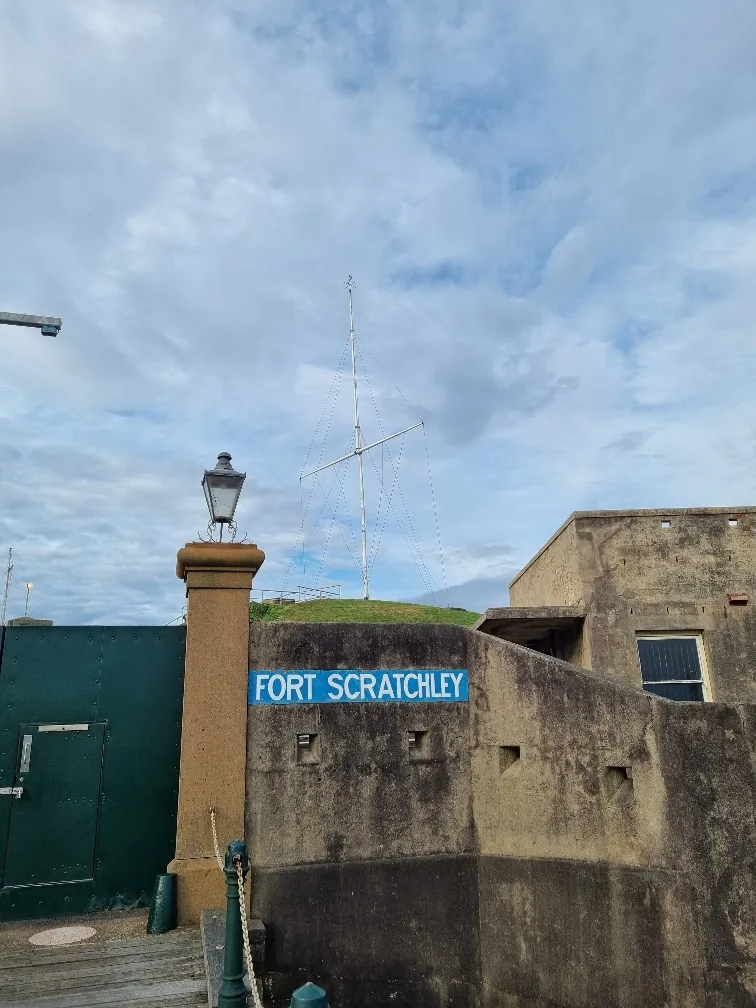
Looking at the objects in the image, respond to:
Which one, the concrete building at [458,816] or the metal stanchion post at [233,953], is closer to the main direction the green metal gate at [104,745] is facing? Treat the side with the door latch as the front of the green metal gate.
the metal stanchion post

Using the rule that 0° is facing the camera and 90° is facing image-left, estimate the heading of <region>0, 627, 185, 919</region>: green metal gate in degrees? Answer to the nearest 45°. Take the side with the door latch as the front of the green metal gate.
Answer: approximately 0°

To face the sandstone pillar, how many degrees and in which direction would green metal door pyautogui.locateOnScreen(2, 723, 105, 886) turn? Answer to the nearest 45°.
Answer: approximately 45° to its left

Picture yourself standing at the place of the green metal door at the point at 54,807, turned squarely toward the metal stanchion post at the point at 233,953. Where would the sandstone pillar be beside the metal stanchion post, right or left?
left

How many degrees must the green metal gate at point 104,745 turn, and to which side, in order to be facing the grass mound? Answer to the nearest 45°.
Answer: approximately 135° to its left

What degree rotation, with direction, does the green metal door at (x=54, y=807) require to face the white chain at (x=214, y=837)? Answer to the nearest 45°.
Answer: approximately 45° to its left

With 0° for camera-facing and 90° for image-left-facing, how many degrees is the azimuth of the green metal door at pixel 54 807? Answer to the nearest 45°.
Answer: approximately 0°
